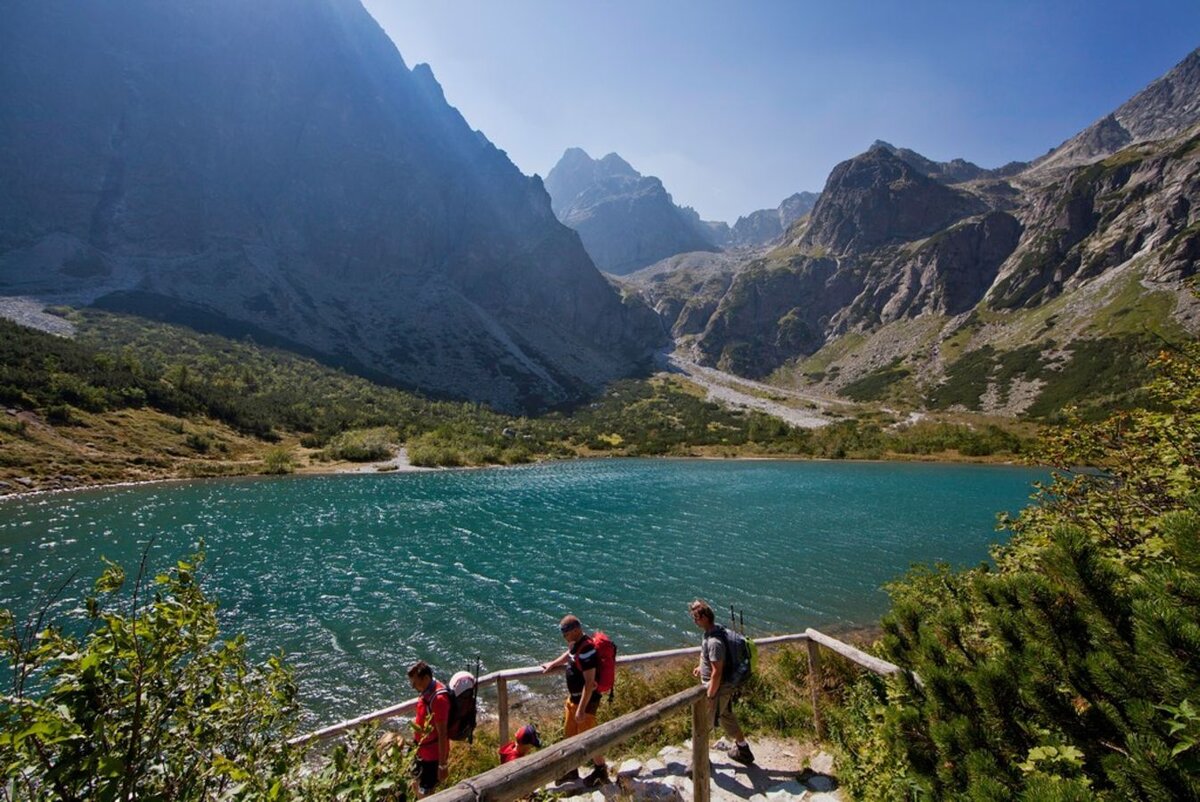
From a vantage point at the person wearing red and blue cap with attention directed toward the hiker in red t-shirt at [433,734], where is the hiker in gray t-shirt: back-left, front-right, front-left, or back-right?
back-left

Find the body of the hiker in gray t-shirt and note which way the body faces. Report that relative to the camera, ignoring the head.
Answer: to the viewer's left

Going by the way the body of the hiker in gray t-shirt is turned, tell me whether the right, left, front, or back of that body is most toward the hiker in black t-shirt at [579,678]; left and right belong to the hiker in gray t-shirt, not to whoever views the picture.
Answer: front

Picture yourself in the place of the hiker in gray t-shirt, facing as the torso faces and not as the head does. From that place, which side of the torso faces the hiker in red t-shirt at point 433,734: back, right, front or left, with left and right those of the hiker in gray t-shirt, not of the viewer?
front

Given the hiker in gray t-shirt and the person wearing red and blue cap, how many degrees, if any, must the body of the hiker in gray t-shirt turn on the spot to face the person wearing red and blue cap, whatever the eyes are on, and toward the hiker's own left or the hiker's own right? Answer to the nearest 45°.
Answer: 0° — they already face them
